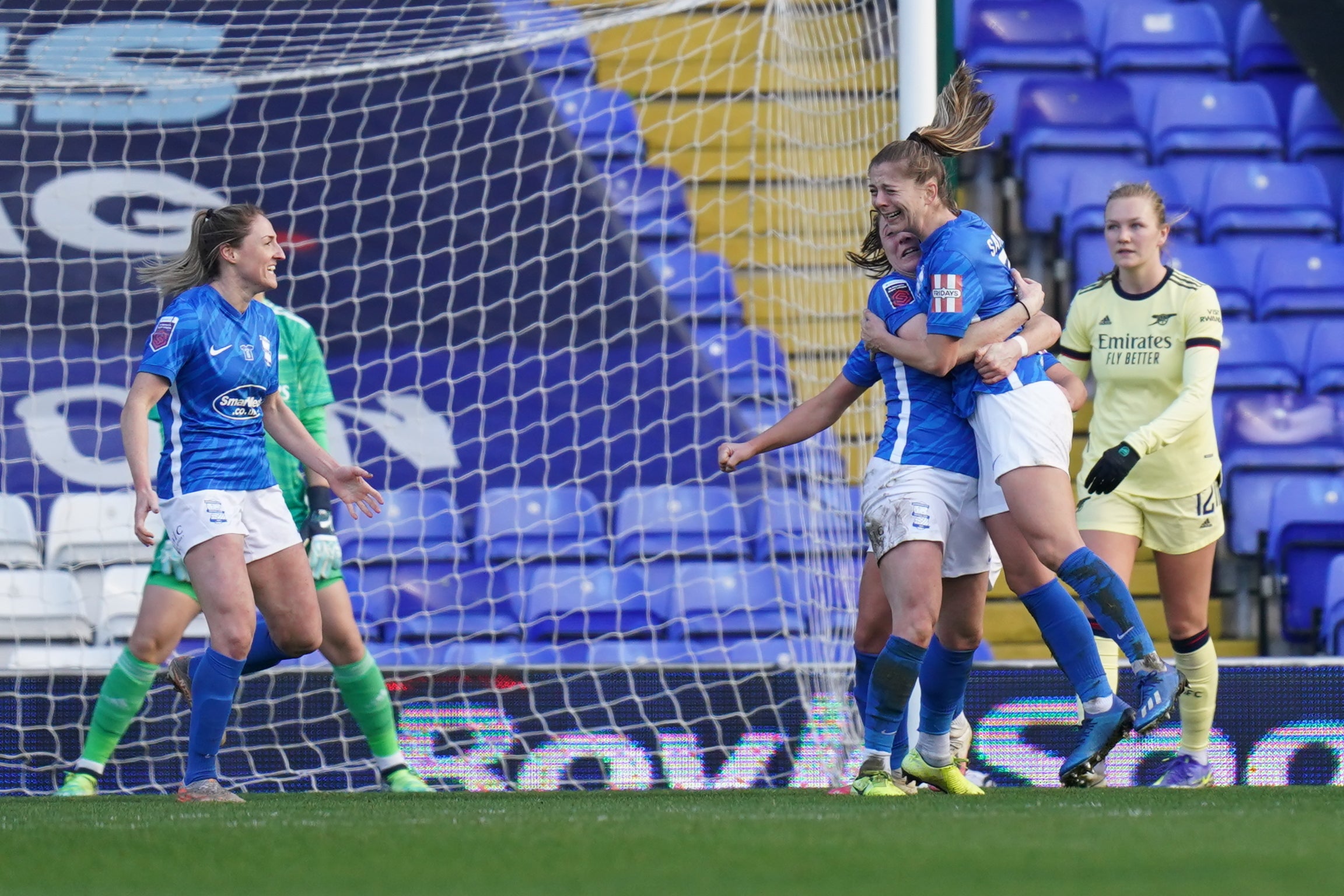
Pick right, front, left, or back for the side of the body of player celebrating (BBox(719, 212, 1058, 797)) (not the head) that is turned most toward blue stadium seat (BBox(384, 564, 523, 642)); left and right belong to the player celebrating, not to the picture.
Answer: back

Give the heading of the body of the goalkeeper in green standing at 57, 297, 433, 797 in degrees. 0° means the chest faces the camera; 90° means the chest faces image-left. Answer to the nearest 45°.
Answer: approximately 0°
